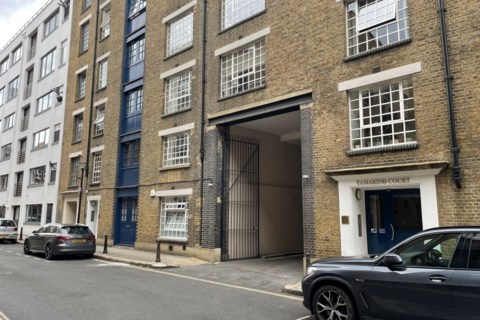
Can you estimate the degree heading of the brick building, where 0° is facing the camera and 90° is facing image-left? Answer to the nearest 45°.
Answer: approximately 45°

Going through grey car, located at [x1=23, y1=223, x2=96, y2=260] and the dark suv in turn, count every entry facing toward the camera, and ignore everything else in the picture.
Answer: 0

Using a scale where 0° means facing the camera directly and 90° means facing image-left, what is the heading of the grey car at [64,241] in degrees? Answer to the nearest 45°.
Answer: approximately 135°

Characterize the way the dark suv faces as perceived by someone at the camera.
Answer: facing to the left of the viewer

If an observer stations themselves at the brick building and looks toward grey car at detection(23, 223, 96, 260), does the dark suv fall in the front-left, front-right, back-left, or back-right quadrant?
back-left
